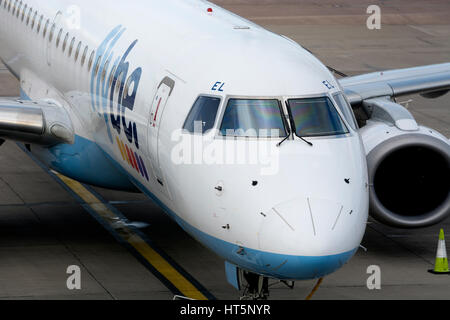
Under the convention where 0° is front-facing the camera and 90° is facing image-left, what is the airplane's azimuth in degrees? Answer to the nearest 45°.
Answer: approximately 315°
